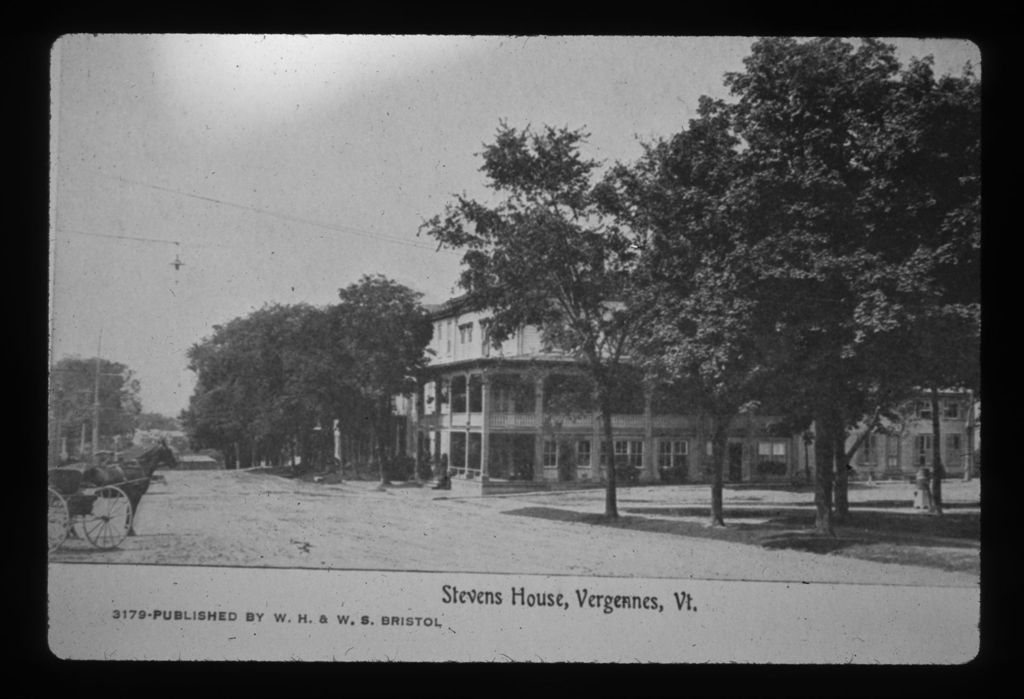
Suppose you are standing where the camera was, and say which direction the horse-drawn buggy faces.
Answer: facing away from the viewer and to the right of the viewer

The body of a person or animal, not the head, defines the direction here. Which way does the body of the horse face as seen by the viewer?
to the viewer's right
